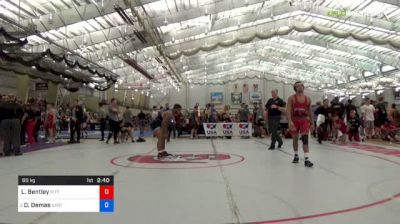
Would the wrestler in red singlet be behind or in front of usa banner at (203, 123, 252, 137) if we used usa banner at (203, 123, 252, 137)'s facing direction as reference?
in front

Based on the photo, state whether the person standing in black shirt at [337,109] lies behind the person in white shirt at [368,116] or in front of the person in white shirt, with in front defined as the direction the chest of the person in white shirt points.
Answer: in front

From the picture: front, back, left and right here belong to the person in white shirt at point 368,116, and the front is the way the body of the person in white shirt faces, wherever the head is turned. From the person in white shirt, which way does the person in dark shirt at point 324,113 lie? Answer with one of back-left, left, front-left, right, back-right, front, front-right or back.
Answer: front-right

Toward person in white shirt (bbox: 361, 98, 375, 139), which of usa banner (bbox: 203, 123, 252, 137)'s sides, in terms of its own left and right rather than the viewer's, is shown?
left

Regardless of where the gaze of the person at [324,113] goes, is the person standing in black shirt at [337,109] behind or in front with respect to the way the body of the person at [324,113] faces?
behind

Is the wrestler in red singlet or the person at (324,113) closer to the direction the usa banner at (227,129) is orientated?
the wrestler in red singlet

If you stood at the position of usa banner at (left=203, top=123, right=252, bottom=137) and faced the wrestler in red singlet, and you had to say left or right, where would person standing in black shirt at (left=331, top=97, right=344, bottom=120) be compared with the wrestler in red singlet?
left
